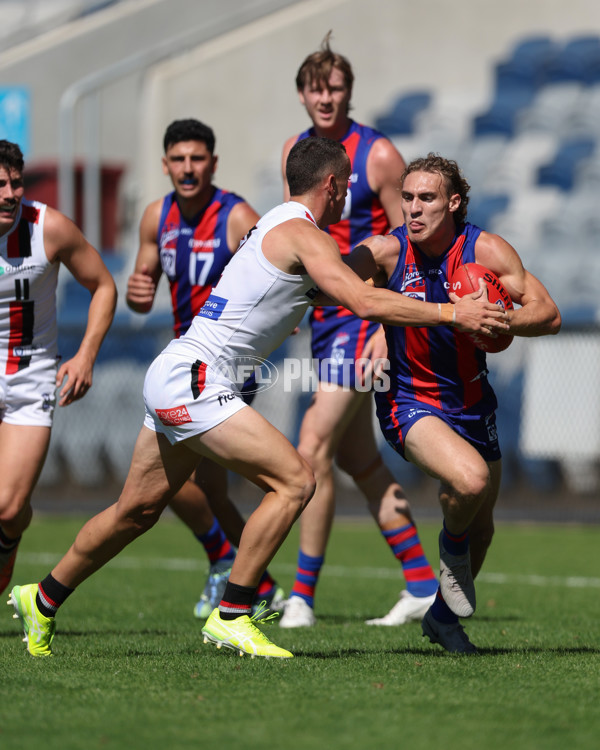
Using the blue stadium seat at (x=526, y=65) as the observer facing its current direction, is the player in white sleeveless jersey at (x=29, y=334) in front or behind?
in front

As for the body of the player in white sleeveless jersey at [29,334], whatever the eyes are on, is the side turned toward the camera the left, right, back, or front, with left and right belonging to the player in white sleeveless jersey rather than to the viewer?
front

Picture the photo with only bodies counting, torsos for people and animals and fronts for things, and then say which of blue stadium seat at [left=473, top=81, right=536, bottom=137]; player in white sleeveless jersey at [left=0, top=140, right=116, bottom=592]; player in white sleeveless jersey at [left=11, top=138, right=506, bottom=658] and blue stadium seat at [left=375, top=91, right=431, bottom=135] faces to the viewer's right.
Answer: player in white sleeveless jersey at [left=11, top=138, right=506, bottom=658]

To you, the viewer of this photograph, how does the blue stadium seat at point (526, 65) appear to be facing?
facing the viewer and to the left of the viewer

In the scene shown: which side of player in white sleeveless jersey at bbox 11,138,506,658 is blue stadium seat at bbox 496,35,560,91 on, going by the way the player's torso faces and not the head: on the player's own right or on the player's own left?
on the player's own left

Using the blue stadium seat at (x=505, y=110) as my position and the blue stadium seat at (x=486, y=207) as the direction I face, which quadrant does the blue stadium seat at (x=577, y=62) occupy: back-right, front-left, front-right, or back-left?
back-left

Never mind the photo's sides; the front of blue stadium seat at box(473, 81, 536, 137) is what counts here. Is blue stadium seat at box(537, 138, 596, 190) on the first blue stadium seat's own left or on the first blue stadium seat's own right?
on the first blue stadium seat's own left

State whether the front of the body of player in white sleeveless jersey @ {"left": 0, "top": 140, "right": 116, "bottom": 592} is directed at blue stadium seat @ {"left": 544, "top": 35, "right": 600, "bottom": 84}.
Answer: no

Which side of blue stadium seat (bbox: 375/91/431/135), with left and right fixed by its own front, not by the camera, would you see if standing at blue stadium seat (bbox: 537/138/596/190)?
left

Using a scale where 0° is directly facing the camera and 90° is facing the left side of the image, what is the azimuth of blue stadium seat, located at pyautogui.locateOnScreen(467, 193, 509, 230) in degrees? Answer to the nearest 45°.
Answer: approximately 45°

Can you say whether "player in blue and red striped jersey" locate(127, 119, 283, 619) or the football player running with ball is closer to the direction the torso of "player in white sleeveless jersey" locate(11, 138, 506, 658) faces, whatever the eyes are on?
the football player running with ball

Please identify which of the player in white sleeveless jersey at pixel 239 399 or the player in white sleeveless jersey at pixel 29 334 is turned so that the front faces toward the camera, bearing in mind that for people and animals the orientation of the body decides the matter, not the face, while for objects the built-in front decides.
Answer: the player in white sleeveless jersey at pixel 29 334

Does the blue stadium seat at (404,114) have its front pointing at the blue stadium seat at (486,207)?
no

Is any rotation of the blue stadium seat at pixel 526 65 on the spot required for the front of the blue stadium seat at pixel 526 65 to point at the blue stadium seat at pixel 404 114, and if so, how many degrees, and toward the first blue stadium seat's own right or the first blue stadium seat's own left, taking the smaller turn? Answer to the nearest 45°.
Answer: approximately 45° to the first blue stadium seat's own right

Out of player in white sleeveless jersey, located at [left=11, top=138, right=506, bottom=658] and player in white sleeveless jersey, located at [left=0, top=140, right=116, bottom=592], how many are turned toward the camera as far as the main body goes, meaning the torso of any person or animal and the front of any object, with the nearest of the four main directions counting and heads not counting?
1

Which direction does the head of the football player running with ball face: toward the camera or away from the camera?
toward the camera

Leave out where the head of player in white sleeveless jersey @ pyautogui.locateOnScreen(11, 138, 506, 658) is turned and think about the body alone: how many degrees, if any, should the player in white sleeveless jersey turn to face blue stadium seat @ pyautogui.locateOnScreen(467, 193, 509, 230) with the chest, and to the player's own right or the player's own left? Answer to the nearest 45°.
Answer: approximately 90° to the player's own left

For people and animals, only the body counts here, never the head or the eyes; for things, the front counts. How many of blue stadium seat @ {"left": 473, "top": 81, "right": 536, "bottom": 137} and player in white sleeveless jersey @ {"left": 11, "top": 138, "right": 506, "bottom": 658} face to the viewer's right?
1
